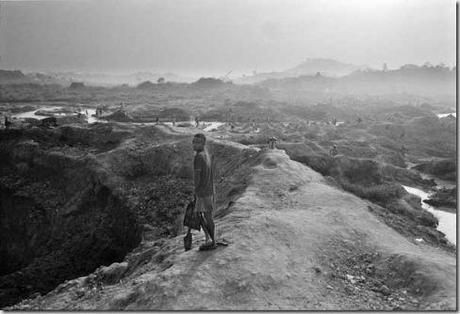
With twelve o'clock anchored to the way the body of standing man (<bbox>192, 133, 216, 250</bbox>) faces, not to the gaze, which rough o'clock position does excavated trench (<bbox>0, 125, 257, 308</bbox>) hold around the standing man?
The excavated trench is roughly at 2 o'clock from the standing man.

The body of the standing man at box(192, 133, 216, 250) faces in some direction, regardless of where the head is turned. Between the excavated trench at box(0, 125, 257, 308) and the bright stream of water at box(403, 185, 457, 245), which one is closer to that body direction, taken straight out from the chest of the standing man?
the excavated trench

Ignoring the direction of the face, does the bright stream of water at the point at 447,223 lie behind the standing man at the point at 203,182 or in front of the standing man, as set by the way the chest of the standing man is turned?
behind
